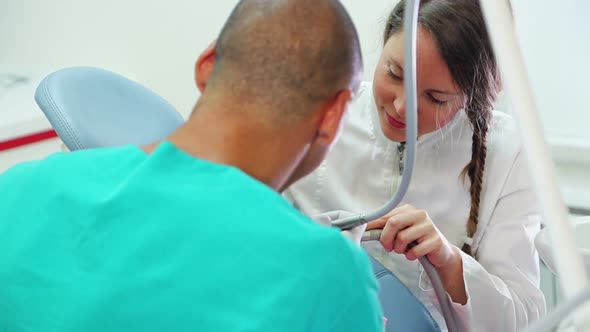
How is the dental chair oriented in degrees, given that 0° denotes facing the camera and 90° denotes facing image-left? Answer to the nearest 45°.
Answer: approximately 315°

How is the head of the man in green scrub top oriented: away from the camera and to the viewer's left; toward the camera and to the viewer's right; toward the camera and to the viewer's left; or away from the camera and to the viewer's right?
away from the camera and to the viewer's right

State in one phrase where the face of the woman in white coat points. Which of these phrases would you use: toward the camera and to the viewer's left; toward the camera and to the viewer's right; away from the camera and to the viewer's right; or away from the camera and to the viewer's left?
toward the camera and to the viewer's left

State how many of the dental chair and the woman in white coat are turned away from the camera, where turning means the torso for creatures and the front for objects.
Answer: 0

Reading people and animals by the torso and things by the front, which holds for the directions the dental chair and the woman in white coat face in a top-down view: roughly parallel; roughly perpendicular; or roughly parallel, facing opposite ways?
roughly perpendicular
